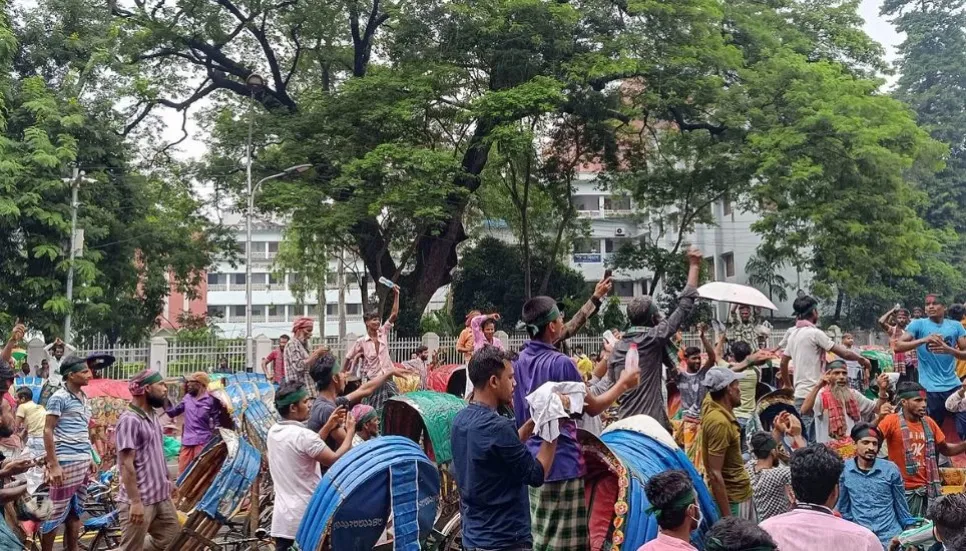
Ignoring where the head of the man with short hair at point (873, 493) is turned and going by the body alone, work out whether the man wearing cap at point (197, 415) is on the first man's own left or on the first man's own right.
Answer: on the first man's own right

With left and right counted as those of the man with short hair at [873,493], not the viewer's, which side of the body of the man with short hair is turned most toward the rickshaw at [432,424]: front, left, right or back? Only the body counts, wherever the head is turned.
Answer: right

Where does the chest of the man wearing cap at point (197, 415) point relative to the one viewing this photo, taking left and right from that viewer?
facing the viewer and to the left of the viewer

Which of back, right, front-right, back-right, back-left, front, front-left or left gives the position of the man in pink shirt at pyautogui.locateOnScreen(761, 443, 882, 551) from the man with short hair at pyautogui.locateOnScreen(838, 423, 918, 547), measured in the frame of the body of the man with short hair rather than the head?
front

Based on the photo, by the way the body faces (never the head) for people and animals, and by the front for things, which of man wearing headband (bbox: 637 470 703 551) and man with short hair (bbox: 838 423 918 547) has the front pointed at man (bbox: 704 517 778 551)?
the man with short hair

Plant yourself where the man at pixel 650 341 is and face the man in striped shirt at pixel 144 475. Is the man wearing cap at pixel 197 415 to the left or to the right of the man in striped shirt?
right

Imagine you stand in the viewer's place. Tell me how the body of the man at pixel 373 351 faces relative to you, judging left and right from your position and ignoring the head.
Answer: facing the viewer and to the right of the viewer

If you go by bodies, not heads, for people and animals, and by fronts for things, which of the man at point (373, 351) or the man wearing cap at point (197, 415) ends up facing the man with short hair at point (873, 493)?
the man

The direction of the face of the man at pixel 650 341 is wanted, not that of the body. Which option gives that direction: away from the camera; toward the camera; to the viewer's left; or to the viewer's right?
away from the camera

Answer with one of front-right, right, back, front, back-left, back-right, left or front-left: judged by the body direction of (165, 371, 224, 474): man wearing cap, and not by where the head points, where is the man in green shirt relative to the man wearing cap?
left

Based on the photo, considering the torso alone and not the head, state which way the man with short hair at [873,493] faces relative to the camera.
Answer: toward the camera
